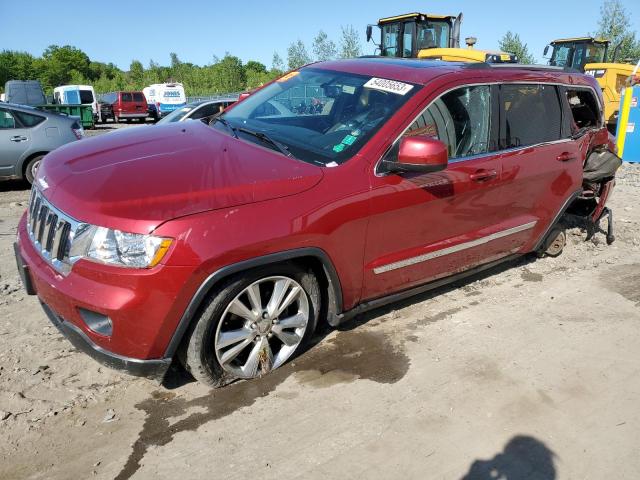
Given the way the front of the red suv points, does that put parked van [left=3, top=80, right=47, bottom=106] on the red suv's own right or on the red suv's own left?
on the red suv's own right

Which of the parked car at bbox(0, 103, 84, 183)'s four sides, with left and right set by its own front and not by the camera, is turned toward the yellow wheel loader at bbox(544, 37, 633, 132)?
back

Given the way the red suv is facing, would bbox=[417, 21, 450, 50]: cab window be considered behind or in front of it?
behind

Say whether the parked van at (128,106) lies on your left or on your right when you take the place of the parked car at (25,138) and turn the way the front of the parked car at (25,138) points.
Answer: on your right

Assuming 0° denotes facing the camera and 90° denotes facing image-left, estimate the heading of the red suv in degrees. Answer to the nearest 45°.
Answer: approximately 45°

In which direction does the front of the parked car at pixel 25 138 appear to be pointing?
to the viewer's left

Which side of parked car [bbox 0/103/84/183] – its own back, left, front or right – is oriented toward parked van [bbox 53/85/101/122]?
right
